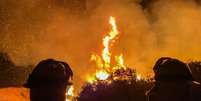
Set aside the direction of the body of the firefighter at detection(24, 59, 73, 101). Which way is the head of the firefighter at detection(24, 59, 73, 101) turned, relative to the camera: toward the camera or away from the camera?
away from the camera

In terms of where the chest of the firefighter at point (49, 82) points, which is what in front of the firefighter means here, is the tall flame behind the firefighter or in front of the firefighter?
in front

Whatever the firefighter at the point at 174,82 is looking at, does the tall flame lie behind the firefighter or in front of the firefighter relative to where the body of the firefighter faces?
in front

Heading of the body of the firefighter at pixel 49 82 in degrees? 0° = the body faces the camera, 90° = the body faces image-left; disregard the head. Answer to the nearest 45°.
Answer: approximately 225°

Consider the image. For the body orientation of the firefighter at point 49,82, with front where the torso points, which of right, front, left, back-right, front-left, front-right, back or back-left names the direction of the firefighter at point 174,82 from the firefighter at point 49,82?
front-right

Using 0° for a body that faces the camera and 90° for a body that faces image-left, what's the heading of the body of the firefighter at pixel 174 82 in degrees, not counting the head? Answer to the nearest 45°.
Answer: approximately 135°

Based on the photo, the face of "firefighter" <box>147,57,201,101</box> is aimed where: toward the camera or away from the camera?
away from the camera

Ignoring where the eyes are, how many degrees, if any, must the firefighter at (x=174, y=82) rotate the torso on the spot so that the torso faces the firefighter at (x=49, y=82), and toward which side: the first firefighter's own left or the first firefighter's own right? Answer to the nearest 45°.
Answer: approximately 45° to the first firefighter's own left
